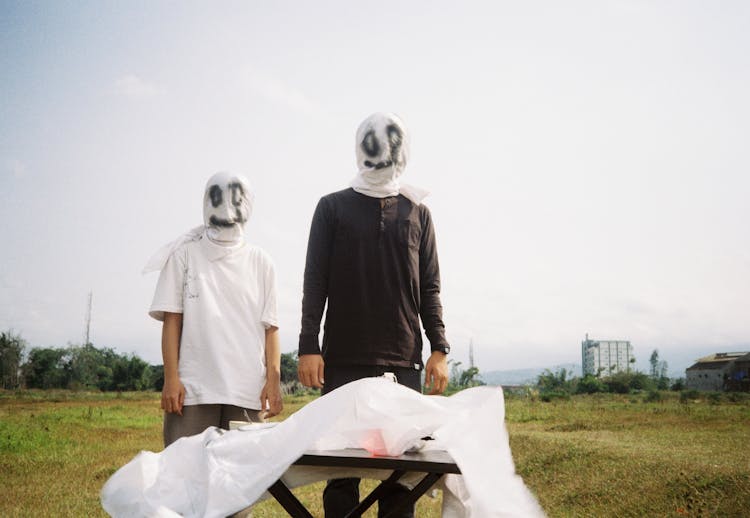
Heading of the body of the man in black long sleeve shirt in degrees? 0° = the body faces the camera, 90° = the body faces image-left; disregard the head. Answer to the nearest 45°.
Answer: approximately 0°

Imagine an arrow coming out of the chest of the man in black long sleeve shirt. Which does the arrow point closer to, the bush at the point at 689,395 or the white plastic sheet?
the white plastic sheet

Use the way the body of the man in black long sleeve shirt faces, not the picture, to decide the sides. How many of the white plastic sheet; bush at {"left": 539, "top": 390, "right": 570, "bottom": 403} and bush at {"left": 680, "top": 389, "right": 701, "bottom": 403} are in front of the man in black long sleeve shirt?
1

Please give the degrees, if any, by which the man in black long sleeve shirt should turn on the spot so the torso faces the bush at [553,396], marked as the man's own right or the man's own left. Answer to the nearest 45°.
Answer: approximately 180°

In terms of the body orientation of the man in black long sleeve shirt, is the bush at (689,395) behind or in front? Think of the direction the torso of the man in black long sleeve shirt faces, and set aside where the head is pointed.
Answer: behind

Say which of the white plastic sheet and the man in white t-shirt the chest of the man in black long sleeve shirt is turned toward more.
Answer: the white plastic sheet

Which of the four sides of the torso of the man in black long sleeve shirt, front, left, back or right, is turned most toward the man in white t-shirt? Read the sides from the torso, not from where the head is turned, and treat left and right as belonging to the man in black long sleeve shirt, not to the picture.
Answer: right

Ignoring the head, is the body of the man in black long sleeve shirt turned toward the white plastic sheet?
yes
